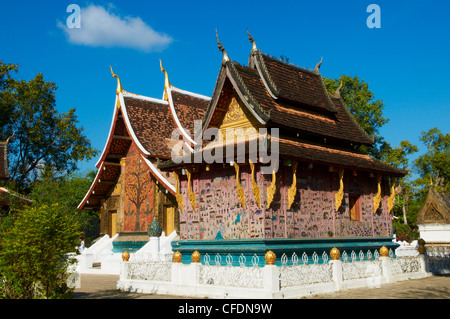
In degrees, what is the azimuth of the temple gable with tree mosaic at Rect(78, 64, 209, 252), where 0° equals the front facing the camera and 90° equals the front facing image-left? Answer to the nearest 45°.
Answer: approximately 45°

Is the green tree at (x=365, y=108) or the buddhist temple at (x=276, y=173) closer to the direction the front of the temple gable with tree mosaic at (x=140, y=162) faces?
the buddhist temple

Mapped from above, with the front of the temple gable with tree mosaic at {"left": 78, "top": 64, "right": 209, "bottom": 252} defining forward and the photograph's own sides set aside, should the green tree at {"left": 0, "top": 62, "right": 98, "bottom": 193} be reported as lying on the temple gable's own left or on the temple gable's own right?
on the temple gable's own right
